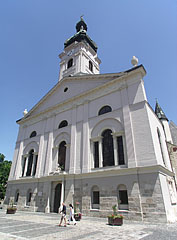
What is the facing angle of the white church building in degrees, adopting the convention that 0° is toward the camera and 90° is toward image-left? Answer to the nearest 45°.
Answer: approximately 45°

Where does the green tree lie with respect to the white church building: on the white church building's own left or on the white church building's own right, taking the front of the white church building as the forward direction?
on the white church building's own right
